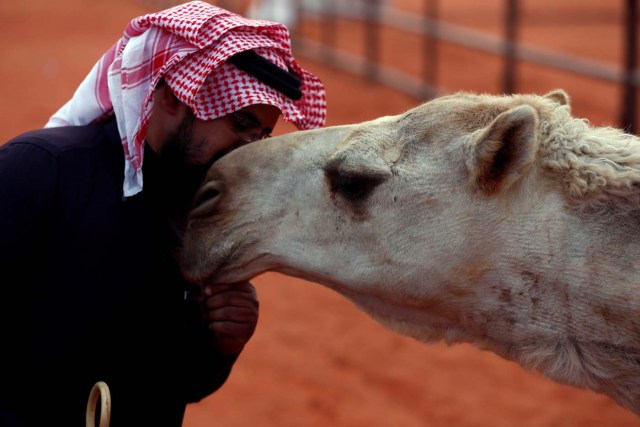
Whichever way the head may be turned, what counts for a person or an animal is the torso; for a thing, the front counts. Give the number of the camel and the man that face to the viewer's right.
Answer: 1

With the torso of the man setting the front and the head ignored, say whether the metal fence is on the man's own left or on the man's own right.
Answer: on the man's own left

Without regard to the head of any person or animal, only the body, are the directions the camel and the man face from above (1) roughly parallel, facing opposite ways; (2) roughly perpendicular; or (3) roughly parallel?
roughly parallel, facing opposite ways

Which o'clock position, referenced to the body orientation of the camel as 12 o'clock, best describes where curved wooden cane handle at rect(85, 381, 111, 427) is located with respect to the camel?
The curved wooden cane handle is roughly at 11 o'clock from the camel.

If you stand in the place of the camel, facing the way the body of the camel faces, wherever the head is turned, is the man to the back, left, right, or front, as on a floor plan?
front

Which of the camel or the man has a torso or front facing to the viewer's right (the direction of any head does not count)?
the man

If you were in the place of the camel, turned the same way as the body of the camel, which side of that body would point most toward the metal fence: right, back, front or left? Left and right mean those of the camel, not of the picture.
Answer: right

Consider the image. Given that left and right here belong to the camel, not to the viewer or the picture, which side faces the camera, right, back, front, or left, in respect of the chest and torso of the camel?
left

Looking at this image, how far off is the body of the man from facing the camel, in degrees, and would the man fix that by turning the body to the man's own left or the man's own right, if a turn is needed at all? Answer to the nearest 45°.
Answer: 0° — they already face it

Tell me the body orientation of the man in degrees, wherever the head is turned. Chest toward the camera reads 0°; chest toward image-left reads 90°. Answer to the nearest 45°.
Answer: approximately 270°

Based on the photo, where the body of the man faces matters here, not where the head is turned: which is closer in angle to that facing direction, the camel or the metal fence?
the camel
